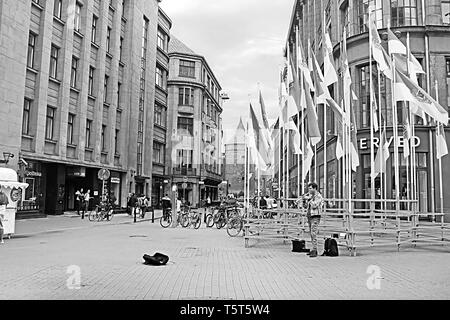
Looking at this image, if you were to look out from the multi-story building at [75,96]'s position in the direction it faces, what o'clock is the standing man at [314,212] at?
The standing man is roughly at 1 o'clock from the multi-story building.

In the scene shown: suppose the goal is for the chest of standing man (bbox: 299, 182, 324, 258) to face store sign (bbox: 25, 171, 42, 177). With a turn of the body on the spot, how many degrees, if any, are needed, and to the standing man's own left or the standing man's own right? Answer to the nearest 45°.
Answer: approximately 90° to the standing man's own right

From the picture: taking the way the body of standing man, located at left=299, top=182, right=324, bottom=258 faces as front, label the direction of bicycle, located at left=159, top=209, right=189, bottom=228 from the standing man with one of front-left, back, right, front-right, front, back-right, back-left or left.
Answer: right

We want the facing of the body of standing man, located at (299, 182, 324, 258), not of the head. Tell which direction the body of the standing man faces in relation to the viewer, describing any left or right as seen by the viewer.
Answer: facing the viewer and to the left of the viewer

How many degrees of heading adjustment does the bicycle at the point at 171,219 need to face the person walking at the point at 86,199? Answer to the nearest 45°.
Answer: approximately 45° to its right

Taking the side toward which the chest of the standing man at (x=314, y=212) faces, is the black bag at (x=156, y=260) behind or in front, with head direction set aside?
in front

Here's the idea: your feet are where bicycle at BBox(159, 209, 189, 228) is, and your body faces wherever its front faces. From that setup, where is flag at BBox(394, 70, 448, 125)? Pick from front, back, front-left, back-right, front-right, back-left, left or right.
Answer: back-left

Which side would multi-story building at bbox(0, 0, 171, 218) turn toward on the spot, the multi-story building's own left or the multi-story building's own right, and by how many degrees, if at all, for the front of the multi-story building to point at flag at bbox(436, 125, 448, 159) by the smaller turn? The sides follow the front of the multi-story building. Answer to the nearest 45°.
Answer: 0° — it already faces it

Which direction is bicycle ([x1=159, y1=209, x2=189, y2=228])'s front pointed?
to the viewer's left

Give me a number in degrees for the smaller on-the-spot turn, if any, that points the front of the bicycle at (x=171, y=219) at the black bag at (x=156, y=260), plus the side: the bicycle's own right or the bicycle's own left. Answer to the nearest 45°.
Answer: approximately 90° to the bicycle's own left

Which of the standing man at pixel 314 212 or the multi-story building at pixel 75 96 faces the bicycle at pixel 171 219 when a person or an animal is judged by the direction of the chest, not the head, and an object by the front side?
the multi-story building

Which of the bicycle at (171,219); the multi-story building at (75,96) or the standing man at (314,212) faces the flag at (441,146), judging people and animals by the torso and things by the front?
the multi-story building
